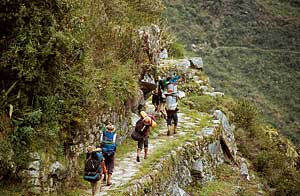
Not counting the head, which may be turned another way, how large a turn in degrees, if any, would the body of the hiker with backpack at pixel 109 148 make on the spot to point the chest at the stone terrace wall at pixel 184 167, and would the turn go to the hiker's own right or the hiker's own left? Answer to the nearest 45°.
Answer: approximately 45° to the hiker's own right

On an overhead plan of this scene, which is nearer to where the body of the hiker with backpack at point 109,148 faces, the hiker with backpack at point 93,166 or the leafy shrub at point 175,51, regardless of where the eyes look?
the leafy shrub

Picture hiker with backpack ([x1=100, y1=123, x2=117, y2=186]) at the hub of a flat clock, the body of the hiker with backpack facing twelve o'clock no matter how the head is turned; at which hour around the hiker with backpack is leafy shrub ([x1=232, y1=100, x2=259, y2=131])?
The leafy shrub is roughly at 1 o'clock from the hiker with backpack.

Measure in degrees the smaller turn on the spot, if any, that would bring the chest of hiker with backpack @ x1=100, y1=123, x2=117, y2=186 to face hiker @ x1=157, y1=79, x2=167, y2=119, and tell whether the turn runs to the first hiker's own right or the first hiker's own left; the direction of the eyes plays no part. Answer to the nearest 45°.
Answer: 0° — they already face them

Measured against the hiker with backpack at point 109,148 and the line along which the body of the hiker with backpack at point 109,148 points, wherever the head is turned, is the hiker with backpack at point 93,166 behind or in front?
behind

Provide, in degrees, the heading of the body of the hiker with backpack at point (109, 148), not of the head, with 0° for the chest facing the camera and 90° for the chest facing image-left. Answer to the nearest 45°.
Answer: approximately 180°

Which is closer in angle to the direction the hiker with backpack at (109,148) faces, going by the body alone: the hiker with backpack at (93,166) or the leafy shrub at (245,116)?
the leafy shrub
